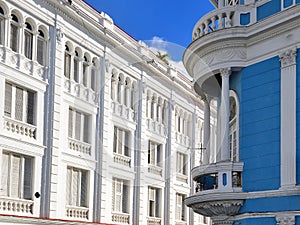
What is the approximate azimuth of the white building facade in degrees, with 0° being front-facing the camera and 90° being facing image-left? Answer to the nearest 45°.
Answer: approximately 315°

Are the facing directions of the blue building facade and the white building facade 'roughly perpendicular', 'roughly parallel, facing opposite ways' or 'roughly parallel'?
roughly perpendicular

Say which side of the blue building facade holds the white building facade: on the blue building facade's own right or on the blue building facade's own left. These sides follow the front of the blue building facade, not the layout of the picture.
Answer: on the blue building facade's own right

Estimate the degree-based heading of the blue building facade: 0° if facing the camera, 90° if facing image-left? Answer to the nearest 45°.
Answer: approximately 45°

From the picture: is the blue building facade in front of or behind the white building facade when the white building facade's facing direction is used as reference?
in front

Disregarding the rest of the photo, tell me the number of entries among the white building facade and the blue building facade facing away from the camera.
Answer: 0
